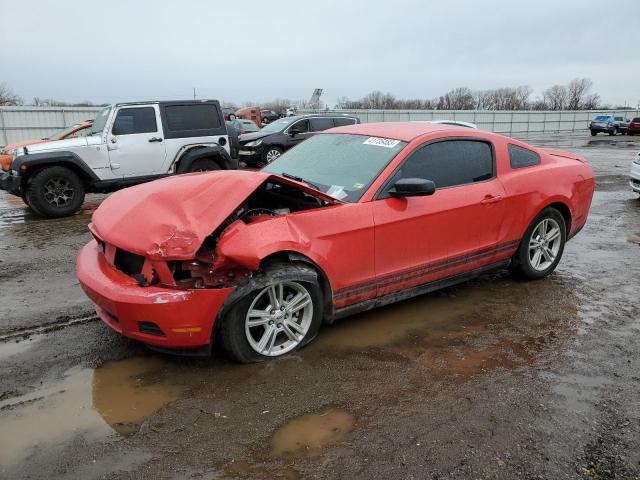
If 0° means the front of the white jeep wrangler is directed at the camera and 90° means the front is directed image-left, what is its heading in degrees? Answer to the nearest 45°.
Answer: approximately 90°

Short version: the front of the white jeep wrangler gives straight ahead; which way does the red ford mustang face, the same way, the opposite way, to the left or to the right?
the same way

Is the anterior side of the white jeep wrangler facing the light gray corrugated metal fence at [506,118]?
no

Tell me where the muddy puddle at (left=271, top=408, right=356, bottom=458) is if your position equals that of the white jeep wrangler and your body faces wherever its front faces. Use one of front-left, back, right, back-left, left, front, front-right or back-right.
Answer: left

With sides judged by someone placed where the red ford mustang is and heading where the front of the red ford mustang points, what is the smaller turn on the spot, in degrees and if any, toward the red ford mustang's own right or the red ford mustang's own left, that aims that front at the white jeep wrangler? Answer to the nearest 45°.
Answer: approximately 90° to the red ford mustang's own right

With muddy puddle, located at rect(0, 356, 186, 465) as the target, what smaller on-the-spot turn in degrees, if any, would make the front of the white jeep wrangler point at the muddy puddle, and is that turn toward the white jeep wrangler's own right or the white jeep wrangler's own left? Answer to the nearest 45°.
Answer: approximately 90° to the white jeep wrangler's own left

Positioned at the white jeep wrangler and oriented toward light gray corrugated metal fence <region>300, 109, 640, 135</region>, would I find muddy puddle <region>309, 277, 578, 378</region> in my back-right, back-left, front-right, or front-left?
back-right

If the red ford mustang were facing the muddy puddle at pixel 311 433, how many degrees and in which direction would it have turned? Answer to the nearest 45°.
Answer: approximately 45° to its left

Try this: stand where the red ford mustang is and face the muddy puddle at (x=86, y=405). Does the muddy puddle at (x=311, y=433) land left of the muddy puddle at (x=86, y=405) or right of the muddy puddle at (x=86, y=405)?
left

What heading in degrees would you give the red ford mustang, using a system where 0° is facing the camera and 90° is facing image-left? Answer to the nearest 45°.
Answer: approximately 45°

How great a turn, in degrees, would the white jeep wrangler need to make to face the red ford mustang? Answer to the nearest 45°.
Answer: approximately 90° to its left

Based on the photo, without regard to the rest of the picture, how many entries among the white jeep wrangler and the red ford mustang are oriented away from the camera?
0

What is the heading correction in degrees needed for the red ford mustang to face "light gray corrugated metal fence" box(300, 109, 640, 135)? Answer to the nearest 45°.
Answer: approximately 135° to its right
